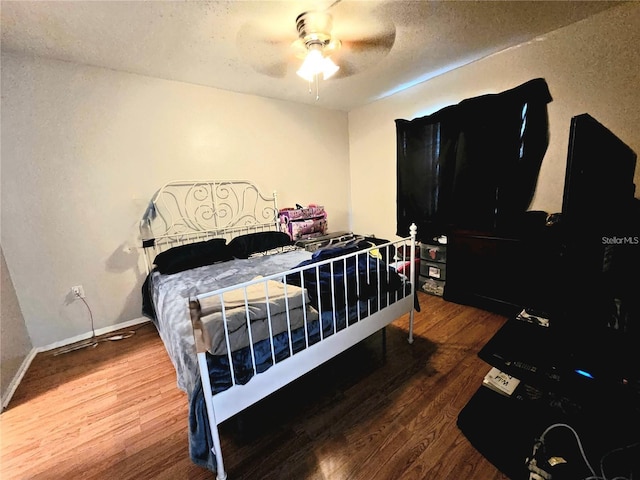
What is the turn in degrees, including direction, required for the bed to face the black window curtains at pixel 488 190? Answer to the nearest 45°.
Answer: approximately 45° to its left

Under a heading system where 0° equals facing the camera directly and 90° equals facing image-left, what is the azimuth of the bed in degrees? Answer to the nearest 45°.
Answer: approximately 315°

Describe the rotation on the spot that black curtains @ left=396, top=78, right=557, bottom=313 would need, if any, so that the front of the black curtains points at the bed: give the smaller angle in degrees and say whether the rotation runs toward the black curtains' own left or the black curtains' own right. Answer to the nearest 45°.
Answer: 0° — it already faces it

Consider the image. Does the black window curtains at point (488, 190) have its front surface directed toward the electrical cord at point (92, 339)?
yes

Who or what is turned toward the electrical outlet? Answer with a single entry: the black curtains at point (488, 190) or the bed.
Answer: the black curtains

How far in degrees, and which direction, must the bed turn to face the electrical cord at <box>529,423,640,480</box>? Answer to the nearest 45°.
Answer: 0° — it already faces it

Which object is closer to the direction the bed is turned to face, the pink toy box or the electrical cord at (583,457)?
the electrical cord

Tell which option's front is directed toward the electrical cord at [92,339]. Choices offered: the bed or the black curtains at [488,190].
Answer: the black curtains

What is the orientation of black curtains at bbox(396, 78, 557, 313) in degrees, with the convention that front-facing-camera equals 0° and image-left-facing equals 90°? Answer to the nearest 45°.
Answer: approximately 45°

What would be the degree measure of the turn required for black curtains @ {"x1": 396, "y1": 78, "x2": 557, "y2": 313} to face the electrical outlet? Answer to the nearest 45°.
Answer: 0° — it already faces it
